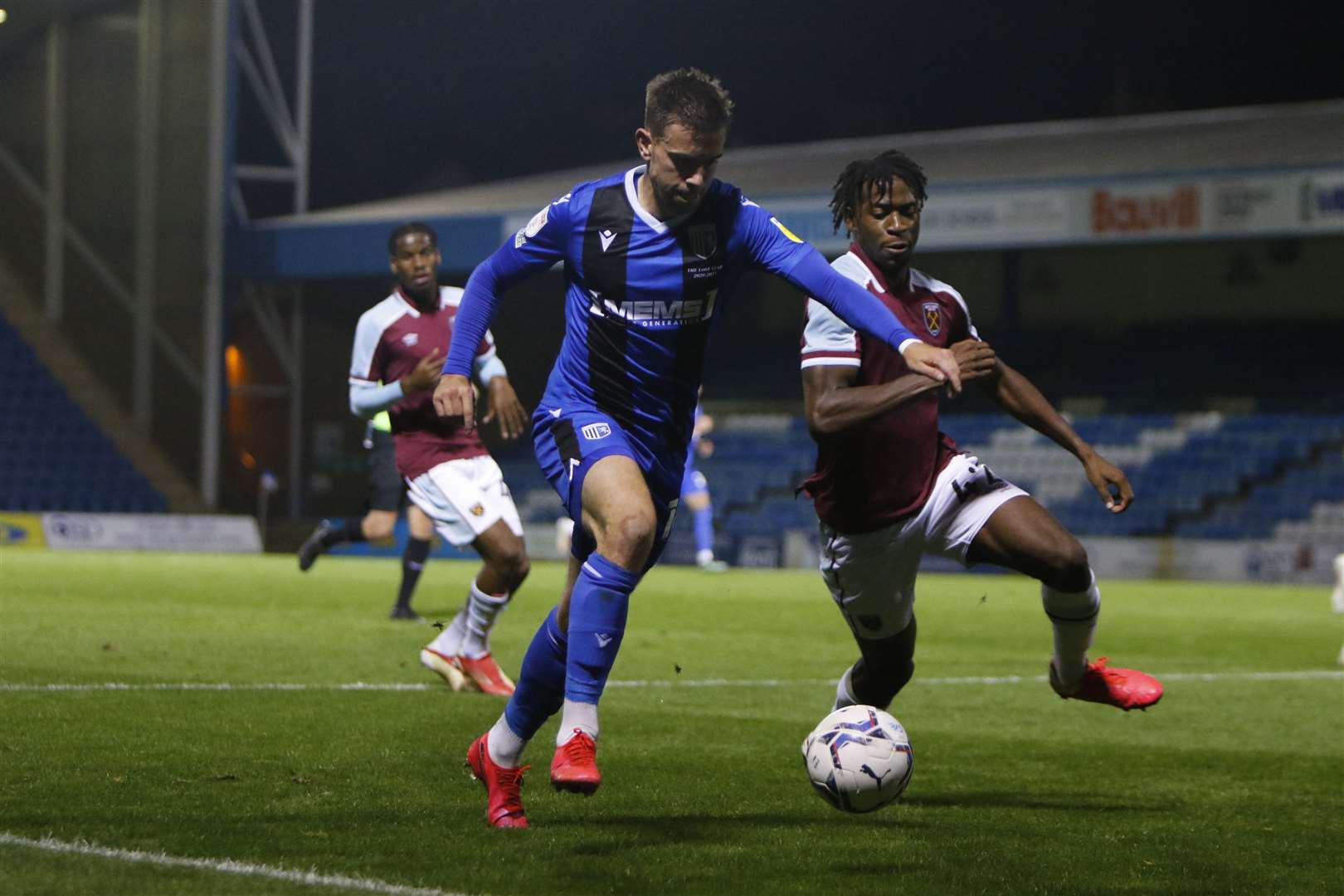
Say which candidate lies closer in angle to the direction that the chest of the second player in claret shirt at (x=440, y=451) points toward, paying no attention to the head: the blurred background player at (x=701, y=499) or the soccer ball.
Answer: the soccer ball

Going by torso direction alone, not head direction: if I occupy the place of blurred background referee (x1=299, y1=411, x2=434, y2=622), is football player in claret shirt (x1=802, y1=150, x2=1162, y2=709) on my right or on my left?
on my right

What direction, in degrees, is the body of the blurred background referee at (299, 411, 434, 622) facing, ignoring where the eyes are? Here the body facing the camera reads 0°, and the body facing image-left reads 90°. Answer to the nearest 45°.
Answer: approximately 270°

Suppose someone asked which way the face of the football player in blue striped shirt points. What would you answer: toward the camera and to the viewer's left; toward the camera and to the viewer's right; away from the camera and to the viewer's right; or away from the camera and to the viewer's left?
toward the camera and to the viewer's right

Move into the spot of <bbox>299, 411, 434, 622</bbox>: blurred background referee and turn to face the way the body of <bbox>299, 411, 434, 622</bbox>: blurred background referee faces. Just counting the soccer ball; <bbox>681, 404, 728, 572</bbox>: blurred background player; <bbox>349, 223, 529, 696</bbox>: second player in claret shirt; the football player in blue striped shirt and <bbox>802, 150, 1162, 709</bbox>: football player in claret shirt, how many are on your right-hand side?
4
